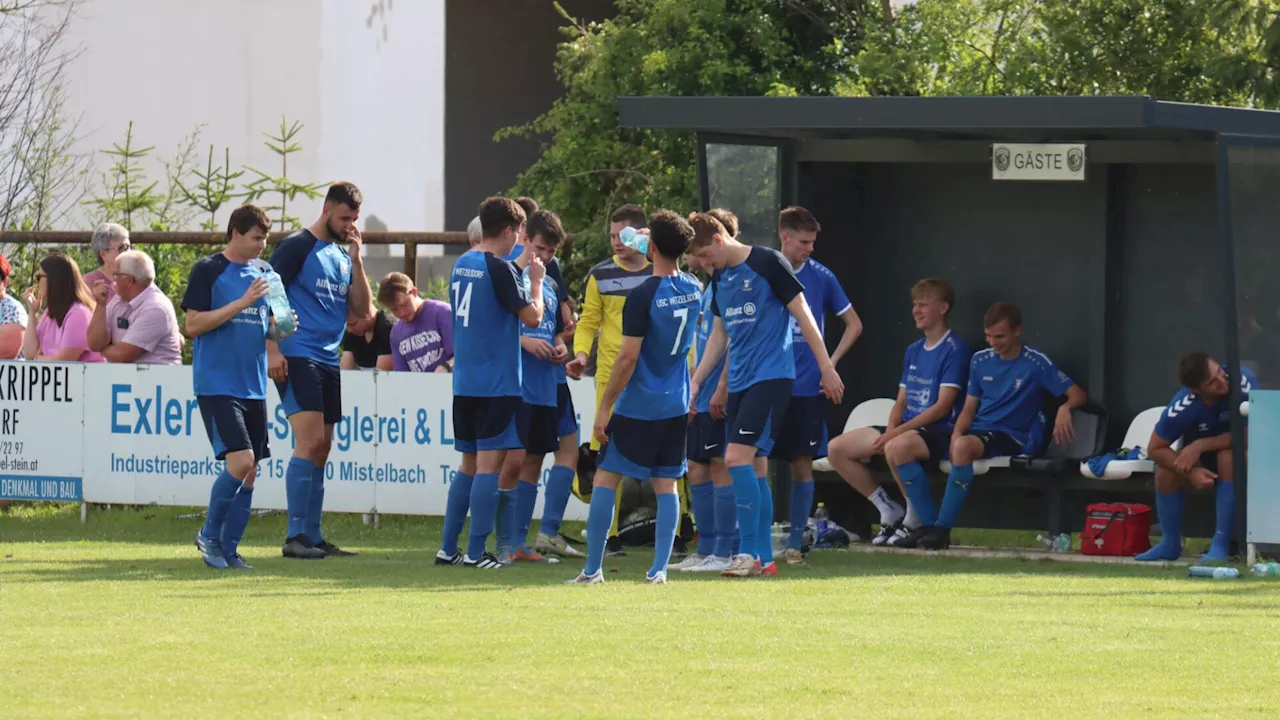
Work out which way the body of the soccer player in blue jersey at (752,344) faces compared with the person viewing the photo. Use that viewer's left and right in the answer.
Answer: facing the viewer and to the left of the viewer

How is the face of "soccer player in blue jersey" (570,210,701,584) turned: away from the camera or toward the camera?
away from the camera

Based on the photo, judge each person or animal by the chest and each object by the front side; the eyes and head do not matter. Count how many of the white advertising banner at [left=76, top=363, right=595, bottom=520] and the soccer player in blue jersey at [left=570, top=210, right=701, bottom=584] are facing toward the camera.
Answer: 1

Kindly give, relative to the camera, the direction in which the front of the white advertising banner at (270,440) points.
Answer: facing the viewer

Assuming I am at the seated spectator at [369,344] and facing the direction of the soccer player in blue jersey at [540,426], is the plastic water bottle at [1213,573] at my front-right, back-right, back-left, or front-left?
front-left

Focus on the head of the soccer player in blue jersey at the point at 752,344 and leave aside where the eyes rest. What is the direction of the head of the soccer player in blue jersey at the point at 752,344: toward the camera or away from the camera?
toward the camera

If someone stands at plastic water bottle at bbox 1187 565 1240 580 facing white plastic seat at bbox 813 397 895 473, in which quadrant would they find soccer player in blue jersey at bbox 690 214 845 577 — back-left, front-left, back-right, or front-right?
front-left

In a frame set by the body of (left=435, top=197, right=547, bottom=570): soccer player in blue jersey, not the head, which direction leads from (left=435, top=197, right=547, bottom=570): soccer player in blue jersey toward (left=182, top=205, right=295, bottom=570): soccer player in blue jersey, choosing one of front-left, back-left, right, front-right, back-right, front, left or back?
back-left

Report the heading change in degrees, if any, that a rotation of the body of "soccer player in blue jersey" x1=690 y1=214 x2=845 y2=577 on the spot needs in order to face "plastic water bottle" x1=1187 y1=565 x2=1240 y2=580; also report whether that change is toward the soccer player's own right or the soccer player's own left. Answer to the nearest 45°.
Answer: approximately 135° to the soccer player's own left

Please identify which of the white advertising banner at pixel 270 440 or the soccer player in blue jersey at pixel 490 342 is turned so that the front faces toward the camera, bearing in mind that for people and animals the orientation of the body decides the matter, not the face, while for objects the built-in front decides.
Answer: the white advertising banner

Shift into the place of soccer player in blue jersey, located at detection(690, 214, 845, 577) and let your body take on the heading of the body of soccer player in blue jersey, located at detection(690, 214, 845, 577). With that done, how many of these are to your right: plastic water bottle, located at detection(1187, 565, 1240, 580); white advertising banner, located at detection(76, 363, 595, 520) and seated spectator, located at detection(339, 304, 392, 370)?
2

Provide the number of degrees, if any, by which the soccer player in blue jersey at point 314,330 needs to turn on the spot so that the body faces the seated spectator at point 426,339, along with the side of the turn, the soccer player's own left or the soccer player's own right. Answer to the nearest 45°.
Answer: approximately 135° to the soccer player's own left

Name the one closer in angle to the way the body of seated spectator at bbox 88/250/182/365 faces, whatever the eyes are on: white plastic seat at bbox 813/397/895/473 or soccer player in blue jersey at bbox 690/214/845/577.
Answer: the soccer player in blue jersey

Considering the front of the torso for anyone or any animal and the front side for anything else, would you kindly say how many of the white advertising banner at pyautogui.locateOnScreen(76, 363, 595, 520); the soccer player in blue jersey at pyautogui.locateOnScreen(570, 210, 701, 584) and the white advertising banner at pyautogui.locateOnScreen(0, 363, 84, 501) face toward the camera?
2

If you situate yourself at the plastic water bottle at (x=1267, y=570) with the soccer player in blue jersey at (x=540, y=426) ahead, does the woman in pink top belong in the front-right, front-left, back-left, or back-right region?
front-right

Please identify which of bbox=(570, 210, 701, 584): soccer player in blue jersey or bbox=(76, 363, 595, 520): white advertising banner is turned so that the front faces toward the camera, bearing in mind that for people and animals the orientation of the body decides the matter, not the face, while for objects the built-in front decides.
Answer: the white advertising banner

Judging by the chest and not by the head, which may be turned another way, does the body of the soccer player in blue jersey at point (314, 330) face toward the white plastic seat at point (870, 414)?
no

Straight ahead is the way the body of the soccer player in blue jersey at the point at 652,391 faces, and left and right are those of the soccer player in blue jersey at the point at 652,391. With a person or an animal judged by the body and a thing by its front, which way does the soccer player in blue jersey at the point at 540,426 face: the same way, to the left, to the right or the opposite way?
the opposite way
